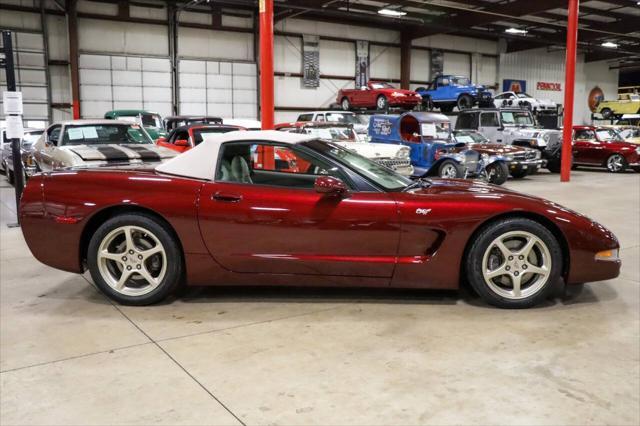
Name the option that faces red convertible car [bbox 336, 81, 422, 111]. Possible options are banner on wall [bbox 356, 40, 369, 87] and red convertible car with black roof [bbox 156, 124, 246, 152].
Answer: the banner on wall

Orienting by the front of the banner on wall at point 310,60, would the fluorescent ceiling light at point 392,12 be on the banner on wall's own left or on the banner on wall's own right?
on the banner on wall's own left

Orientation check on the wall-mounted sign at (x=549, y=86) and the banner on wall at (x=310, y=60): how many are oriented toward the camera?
2

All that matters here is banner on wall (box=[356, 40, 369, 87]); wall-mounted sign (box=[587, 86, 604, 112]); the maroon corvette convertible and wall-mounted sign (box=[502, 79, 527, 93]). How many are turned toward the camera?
3

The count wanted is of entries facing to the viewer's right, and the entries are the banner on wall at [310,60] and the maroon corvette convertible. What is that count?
1

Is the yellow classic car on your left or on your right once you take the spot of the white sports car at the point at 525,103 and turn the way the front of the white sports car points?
on your left
